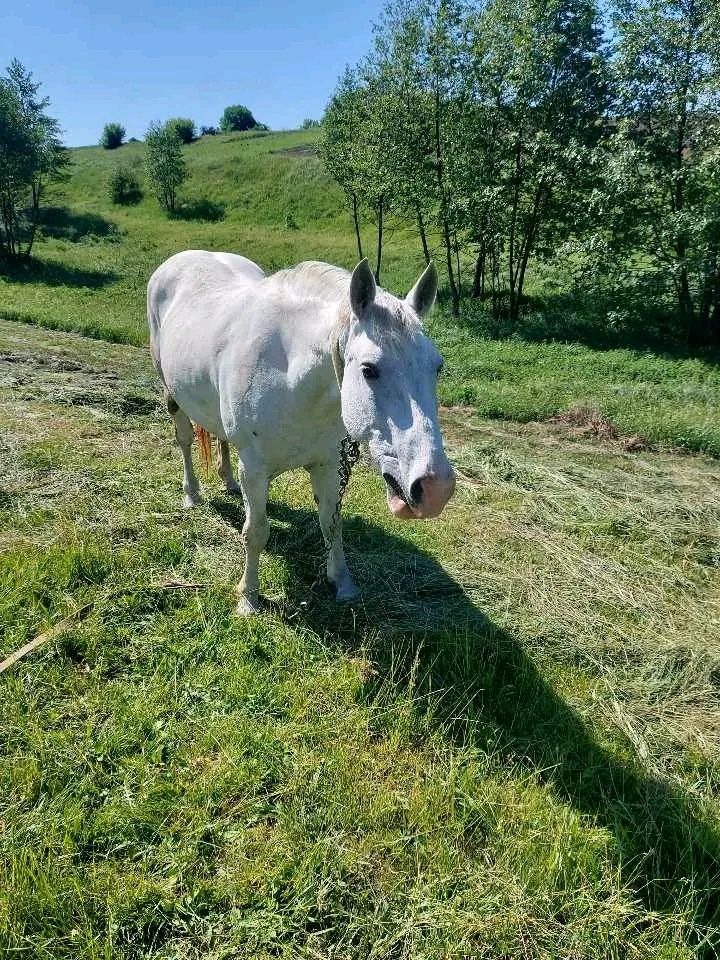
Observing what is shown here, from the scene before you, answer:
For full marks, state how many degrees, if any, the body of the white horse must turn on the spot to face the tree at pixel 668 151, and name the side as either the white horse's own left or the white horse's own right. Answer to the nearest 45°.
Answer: approximately 90° to the white horse's own left

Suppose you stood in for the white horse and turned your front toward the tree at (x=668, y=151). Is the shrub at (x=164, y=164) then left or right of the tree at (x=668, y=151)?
left

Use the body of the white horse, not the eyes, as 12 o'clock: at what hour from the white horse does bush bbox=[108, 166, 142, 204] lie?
The bush is roughly at 7 o'clock from the white horse.

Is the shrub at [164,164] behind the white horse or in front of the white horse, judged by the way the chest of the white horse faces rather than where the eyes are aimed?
behind

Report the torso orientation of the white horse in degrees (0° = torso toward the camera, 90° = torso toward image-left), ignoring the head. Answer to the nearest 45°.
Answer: approximately 315°

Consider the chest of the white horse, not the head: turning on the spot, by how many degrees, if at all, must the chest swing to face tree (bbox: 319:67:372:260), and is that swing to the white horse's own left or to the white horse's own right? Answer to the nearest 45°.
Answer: approximately 135° to the white horse's own left

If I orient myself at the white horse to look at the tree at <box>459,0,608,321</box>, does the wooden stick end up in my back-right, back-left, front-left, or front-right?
back-left

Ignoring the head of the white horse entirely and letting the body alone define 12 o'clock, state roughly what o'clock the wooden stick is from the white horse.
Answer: The wooden stick is roughly at 4 o'clock from the white horse.
